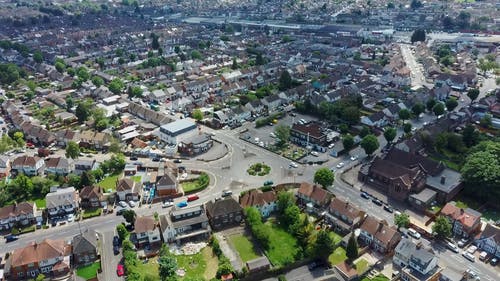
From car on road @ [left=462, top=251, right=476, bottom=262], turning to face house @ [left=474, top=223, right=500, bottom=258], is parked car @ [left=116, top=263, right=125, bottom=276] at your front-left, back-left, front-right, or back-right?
back-left

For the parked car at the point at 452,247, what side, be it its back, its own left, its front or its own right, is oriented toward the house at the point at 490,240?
left

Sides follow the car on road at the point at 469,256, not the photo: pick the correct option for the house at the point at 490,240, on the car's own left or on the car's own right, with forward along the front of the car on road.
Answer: on the car's own left

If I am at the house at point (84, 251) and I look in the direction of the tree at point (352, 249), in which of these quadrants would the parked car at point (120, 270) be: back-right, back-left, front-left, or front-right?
front-right

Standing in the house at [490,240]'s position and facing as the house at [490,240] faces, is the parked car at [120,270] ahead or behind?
ahead

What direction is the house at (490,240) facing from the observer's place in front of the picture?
facing the viewer and to the left of the viewer

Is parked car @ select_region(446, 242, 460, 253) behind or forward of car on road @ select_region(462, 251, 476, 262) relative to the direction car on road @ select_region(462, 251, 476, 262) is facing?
behind

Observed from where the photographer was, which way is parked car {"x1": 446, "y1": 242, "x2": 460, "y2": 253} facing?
facing the viewer and to the right of the viewer

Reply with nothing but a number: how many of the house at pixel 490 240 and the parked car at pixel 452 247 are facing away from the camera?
0

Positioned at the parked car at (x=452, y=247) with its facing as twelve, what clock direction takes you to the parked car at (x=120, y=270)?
the parked car at (x=120, y=270) is roughly at 3 o'clock from the parked car at (x=452, y=247).

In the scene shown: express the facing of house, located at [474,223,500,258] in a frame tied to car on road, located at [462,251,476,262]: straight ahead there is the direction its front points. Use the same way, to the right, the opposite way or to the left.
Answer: to the right
